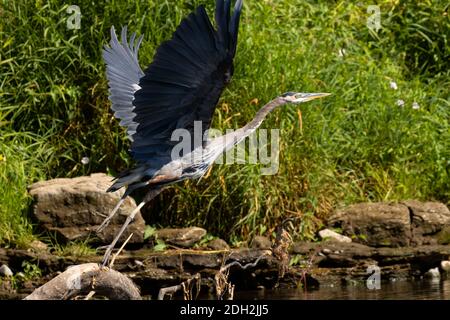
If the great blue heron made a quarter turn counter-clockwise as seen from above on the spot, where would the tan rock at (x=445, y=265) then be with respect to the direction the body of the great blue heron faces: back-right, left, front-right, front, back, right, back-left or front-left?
front-right

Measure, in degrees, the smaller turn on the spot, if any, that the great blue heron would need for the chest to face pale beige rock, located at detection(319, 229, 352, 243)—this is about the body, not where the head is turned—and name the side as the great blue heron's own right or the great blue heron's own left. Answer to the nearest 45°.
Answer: approximately 45° to the great blue heron's own left

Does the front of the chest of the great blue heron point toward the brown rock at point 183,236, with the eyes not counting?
no

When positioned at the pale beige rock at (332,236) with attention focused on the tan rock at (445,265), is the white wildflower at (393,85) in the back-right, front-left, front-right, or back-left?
front-left

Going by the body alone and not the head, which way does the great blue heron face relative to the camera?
to the viewer's right

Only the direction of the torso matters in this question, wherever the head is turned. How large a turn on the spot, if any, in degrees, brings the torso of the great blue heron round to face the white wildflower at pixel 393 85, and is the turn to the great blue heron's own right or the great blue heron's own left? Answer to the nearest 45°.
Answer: approximately 45° to the great blue heron's own left

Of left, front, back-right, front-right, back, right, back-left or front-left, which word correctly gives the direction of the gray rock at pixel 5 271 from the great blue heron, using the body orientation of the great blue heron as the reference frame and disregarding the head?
back-left

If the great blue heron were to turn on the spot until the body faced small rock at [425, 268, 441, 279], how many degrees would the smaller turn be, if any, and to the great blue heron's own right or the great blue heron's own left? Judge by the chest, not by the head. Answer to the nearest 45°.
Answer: approximately 45° to the great blue heron's own left

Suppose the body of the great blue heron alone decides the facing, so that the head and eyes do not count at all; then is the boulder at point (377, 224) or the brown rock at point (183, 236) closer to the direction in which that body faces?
the boulder

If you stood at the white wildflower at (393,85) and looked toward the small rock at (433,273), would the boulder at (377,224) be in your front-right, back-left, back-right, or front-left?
front-right

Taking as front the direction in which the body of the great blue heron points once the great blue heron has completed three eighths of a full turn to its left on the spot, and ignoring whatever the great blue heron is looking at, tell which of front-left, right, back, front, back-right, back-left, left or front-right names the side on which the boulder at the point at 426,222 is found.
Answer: right

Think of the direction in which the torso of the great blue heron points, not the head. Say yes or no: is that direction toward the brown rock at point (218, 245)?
no

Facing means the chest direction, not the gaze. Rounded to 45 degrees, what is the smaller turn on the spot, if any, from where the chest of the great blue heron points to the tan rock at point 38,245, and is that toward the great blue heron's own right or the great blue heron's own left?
approximately 135° to the great blue heron's own left
